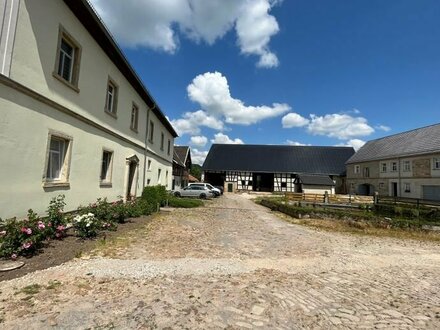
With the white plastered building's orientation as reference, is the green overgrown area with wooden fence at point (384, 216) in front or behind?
in front

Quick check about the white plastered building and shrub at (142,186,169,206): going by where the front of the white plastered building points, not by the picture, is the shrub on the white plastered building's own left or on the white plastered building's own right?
on the white plastered building's own left

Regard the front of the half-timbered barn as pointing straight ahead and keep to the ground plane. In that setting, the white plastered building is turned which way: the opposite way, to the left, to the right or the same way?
to the left

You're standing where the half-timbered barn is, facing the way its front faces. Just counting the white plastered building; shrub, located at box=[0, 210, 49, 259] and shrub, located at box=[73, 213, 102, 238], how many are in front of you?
3

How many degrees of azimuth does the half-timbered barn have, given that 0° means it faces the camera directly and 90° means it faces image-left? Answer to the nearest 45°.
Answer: approximately 0°

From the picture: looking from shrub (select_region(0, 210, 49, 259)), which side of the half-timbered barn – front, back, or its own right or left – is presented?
front

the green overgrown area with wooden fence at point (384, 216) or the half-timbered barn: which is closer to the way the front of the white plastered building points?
the green overgrown area with wooden fence

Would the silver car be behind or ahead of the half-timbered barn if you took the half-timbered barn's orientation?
ahead

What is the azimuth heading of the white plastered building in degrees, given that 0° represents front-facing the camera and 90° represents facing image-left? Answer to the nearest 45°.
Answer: approximately 315°

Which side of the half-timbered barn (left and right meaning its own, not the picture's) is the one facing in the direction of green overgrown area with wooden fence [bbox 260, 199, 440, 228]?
front

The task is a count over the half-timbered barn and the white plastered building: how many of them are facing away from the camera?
0

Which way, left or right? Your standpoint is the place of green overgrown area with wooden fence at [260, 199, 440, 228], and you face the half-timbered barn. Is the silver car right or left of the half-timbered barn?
left
